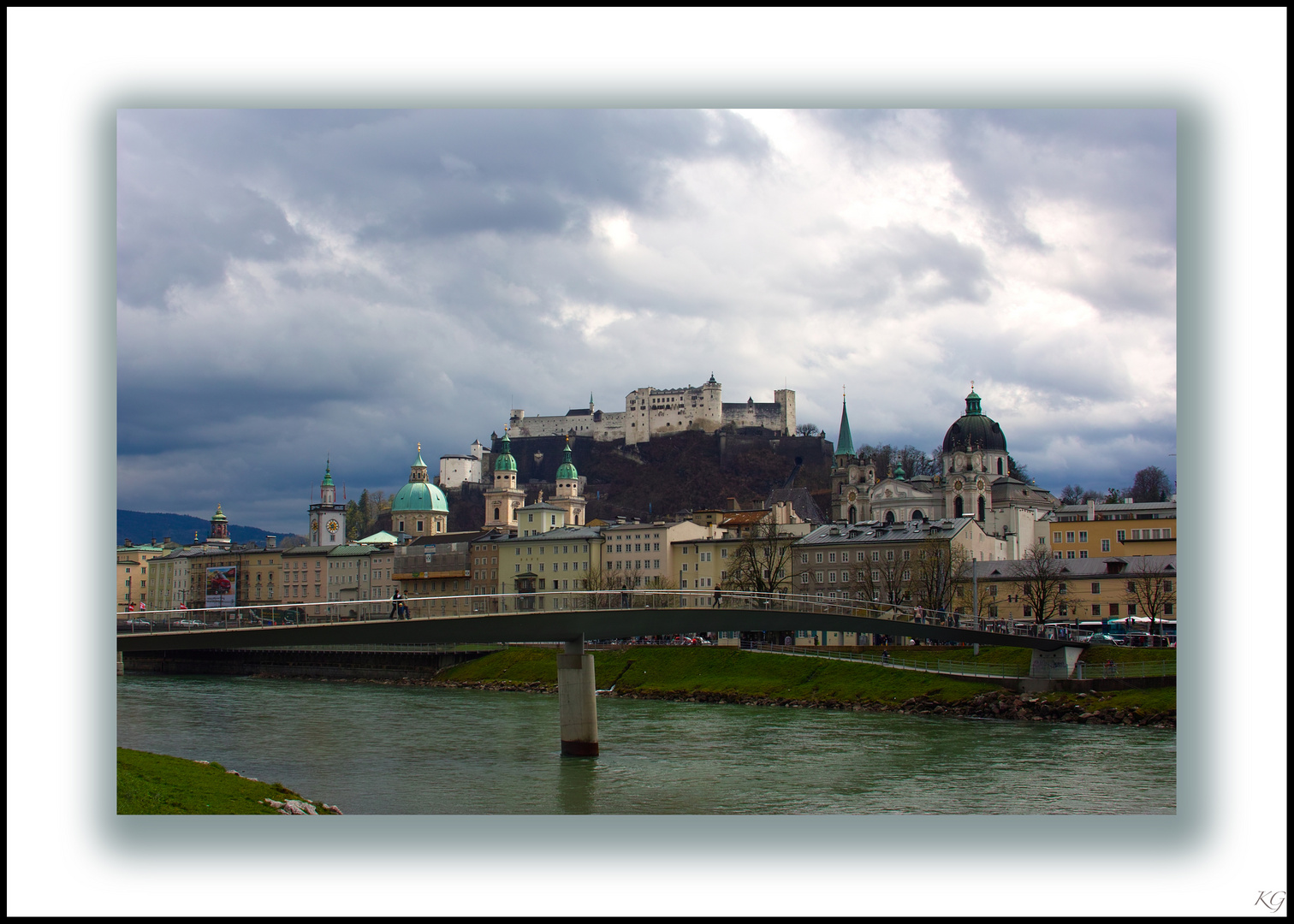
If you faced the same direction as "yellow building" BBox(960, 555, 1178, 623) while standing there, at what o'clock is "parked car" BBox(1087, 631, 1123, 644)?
The parked car is roughly at 12 o'clock from the yellow building.

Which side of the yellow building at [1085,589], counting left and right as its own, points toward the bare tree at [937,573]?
right

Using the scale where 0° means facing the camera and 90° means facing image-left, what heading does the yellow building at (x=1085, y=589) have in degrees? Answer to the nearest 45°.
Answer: approximately 0°

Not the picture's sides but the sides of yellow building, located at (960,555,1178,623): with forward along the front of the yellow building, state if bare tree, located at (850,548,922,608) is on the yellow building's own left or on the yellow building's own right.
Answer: on the yellow building's own right
